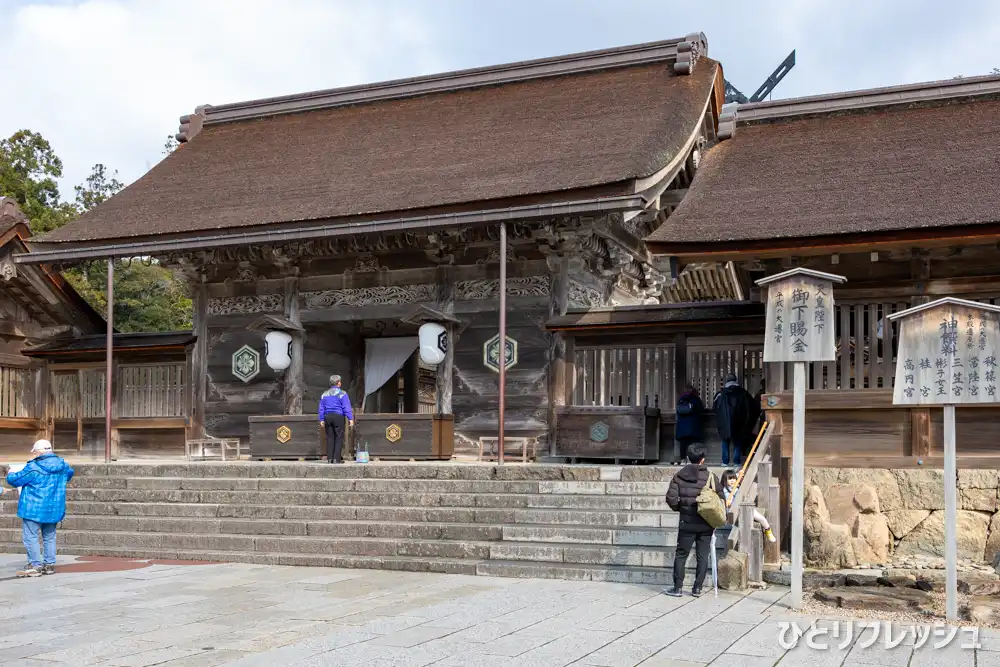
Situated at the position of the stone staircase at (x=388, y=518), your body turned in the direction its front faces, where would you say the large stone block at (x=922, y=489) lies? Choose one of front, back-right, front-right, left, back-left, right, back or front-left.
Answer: left

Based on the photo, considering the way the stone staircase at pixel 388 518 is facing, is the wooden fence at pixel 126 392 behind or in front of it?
behind

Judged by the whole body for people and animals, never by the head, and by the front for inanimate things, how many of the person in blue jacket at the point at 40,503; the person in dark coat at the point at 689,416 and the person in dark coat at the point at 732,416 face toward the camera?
0

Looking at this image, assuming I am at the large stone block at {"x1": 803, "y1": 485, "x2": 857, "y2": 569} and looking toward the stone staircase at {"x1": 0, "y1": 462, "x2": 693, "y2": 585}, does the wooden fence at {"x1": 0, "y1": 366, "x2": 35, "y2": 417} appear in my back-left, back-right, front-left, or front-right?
front-right

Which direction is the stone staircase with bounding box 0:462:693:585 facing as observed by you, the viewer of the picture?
facing the viewer

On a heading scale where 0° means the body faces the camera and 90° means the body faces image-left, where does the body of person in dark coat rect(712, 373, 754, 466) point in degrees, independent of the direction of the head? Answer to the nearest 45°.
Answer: approximately 180°

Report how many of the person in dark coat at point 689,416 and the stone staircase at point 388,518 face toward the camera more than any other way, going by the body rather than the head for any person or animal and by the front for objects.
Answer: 1

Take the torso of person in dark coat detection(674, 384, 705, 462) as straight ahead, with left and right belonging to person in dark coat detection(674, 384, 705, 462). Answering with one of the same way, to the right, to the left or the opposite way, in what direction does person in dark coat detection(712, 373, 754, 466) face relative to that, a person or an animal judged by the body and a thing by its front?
the same way

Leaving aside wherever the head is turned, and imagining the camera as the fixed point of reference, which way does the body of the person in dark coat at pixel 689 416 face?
away from the camera
